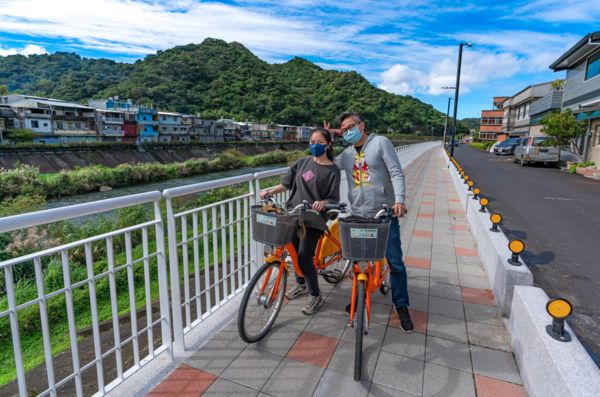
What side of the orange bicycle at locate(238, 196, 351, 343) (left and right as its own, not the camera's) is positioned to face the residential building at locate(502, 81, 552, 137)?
back

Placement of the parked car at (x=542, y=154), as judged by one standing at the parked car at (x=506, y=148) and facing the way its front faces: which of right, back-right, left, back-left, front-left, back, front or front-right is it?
front-left

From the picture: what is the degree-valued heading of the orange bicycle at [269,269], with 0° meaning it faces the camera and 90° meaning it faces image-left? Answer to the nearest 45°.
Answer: approximately 45°

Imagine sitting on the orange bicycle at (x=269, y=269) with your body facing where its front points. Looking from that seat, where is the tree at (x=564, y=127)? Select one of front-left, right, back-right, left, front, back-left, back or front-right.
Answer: back

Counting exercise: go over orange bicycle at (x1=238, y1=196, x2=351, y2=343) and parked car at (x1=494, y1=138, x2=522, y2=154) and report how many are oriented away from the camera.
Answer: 0

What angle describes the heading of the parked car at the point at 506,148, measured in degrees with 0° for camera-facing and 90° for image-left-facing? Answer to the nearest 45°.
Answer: approximately 45°

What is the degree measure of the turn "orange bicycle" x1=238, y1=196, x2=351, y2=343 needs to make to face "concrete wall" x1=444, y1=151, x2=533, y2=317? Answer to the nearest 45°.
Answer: approximately 135° to its left

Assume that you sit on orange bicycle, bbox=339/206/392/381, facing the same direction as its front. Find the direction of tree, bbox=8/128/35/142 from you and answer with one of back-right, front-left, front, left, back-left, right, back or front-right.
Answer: back-right

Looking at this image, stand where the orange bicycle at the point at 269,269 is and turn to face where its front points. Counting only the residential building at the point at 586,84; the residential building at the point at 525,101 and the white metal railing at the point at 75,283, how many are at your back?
2

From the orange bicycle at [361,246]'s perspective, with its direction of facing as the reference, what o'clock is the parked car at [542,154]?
The parked car is roughly at 7 o'clock from the orange bicycle.

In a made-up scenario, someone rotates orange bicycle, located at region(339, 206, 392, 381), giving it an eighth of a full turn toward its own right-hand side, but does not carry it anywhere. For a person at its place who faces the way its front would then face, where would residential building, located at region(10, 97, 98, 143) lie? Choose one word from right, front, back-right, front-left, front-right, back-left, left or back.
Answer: right

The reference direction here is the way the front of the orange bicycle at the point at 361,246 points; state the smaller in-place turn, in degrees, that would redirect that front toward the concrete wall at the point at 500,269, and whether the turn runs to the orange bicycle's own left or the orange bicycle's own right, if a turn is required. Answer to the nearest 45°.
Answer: approximately 135° to the orange bicycle's own left

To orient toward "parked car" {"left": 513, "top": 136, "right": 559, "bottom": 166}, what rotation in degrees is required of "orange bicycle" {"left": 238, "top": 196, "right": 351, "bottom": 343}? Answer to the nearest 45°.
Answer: approximately 180°
